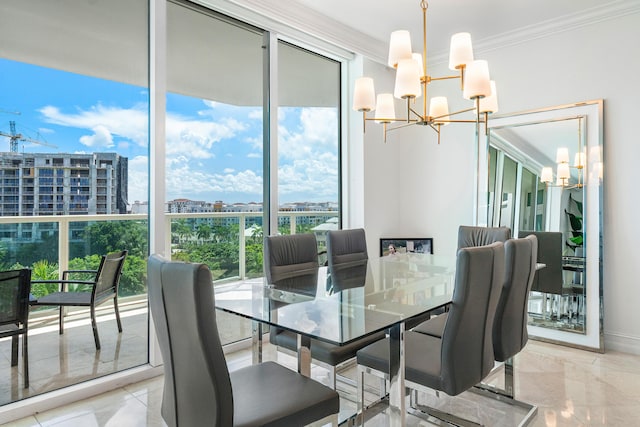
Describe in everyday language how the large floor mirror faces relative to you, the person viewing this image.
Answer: facing the viewer and to the left of the viewer

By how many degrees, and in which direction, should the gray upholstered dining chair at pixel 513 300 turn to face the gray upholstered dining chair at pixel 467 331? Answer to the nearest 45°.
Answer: approximately 90° to its left

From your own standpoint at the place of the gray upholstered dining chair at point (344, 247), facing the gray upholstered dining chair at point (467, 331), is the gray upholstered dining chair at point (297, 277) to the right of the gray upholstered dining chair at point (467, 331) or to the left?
right

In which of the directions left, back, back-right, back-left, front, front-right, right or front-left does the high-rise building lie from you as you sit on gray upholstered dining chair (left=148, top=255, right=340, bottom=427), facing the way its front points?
left

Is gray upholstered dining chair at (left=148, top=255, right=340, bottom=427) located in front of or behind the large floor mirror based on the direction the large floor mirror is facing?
in front

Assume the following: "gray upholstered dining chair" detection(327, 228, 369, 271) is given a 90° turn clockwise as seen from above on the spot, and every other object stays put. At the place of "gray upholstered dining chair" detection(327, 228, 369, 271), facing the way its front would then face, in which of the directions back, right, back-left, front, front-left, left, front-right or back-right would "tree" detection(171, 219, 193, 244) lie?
front-right

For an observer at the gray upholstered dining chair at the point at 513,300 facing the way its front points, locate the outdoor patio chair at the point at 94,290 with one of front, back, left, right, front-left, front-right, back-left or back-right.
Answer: front-left

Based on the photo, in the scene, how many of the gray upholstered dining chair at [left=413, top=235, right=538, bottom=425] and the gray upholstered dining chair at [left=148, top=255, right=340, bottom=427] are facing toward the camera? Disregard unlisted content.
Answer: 0

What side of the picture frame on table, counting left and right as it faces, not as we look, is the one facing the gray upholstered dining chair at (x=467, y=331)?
front

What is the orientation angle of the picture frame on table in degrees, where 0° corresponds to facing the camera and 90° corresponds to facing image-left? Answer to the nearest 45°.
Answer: approximately 0°

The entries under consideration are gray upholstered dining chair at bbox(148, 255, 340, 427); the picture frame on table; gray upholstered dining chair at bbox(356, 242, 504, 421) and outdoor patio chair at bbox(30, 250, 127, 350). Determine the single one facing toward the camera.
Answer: the picture frame on table

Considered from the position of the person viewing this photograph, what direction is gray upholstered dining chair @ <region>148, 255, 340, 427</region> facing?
facing away from the viewer and to the right of the viewer

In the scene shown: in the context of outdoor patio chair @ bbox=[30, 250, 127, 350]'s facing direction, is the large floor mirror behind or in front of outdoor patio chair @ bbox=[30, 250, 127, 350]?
behind

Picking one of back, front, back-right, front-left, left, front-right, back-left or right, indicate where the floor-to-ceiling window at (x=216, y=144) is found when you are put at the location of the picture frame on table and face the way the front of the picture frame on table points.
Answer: front-right

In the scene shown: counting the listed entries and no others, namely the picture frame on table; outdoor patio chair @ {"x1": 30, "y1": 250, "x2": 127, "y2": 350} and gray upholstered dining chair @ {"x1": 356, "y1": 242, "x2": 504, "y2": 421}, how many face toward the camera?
1
